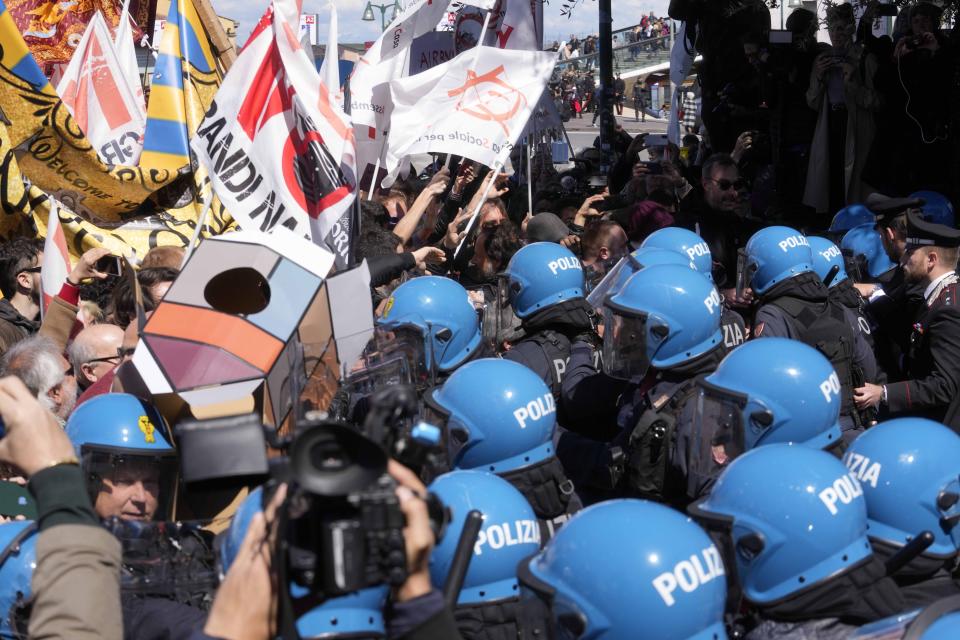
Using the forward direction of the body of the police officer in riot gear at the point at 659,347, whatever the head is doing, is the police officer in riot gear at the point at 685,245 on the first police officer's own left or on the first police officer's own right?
on the first police officer's own right

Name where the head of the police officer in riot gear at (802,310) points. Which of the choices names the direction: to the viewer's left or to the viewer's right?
to the viewer's left

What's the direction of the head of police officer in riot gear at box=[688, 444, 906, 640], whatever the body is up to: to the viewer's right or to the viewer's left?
to the viewer's left

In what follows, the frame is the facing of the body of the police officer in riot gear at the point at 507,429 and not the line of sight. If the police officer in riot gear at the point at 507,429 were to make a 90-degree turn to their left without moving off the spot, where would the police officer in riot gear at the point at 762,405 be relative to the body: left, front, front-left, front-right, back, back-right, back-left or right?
back-left

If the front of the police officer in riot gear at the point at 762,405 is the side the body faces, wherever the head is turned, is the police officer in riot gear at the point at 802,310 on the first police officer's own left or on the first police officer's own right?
on the first police officer's own right

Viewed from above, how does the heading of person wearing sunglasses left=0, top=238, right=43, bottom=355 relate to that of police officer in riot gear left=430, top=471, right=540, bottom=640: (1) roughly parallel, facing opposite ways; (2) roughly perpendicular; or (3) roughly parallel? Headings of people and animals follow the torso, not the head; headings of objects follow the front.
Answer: roughly perpendicular

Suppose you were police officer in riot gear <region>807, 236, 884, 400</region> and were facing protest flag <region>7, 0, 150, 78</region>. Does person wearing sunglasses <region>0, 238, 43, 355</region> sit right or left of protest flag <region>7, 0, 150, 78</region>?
left

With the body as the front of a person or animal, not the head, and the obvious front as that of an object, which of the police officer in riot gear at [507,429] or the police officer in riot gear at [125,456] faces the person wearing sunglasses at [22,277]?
the police officer in riot gear at [507,429]

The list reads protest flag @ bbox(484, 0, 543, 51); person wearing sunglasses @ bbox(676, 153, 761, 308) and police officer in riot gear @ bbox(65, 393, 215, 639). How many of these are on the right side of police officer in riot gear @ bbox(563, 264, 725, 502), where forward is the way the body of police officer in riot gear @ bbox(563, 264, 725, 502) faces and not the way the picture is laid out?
2

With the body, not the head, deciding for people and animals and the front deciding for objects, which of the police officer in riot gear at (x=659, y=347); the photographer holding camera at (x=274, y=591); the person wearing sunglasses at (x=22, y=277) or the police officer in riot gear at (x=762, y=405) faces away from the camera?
the photographer holding camera

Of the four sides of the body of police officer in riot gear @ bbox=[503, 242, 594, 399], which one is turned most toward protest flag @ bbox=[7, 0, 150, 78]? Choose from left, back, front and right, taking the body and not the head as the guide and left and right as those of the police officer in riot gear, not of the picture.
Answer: front

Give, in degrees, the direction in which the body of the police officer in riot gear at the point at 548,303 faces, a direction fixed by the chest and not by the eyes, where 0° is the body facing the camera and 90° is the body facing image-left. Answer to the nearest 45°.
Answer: approximately 135°

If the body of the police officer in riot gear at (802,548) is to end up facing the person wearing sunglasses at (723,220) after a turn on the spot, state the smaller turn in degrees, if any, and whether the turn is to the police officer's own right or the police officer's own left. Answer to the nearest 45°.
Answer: approximately 45° to the police officer's own right

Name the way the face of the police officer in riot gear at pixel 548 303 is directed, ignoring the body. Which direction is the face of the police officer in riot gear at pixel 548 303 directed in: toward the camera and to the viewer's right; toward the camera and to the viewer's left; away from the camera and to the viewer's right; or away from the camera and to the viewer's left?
away from the camera and to the viewer's left
